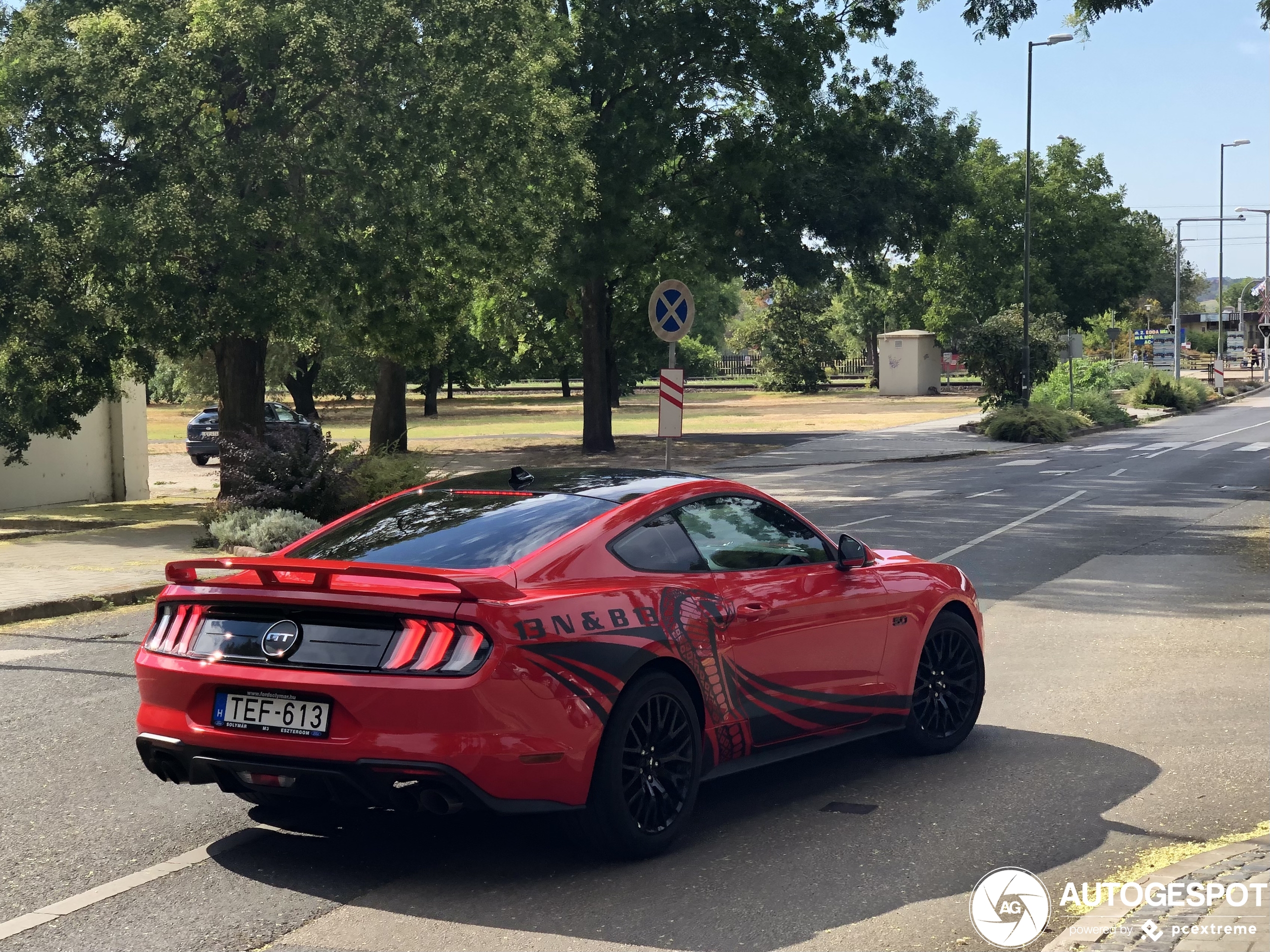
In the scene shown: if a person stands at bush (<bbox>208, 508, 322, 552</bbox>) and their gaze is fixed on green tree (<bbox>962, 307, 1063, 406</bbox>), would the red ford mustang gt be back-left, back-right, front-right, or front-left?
back-right

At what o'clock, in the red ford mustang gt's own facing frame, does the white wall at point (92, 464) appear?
The white wall is roughly at 10 o'clock from the red ford mustang gt.

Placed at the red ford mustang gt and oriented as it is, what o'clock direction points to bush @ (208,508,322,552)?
The bush is roughly at 10 o'clock from the red ford mustang gt.

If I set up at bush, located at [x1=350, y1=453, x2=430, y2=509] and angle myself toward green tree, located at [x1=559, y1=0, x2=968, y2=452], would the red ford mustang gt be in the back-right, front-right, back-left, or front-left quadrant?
back-right

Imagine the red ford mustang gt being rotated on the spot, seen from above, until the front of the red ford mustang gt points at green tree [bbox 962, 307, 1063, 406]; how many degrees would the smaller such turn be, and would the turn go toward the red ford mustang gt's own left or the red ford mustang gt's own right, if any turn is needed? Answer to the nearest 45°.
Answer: approximately 45° to the red ford mustang gt's own left

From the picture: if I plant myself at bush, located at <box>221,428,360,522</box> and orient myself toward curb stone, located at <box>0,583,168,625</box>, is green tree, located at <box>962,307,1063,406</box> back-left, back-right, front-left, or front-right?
back-left

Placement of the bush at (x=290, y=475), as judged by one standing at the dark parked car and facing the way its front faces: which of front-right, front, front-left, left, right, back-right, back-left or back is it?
back-right

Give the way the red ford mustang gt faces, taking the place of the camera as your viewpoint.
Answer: facing away from the viewer and to the right of the viewer

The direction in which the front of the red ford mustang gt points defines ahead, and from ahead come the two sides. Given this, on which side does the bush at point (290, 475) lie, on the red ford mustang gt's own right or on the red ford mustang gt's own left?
on the red ford mustang gt's own left

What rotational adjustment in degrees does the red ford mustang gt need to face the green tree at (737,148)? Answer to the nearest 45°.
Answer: approximately 45° to its left

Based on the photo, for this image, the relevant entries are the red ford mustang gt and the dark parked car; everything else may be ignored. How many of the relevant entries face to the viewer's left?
0

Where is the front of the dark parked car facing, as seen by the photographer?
facing away from the viewer and to the right of the viewer

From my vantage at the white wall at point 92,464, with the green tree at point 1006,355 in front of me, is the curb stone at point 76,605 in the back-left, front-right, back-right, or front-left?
back-right

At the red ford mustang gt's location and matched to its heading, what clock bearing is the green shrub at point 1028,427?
The green shrub is roughly at 11 o'clock from the red ford mustang gt.
